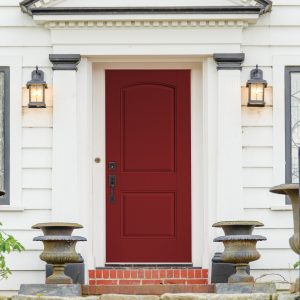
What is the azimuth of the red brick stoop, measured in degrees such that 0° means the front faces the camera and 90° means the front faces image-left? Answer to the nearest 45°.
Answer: approximately 0°

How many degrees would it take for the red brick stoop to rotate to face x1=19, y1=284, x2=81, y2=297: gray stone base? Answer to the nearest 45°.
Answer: approximately 45° to its right

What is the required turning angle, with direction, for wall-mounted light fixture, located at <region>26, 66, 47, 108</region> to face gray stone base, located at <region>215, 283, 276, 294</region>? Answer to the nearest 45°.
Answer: approximately 45° to its left

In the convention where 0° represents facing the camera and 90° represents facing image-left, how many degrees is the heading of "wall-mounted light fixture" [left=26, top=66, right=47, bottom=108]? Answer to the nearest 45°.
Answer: approximately 0°

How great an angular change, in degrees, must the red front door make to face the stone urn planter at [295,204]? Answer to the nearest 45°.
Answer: approximately 45° to its left
